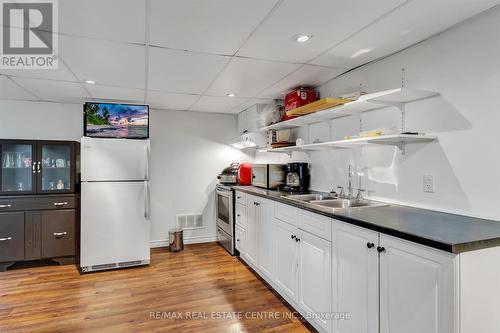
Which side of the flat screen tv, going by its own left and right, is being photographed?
front

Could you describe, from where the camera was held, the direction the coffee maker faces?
facing the viewer and to the left of the viewer

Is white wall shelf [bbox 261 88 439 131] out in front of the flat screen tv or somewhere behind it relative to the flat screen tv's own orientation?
in front

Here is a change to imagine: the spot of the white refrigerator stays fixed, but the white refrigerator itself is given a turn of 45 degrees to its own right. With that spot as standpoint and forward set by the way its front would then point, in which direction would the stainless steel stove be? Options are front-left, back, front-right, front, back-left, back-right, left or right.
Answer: back-left

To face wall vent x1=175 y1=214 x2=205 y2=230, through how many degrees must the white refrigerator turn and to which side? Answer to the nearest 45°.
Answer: approximately 135° to its left

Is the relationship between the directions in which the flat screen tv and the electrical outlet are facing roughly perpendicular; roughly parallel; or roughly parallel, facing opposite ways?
roughly perpendicular

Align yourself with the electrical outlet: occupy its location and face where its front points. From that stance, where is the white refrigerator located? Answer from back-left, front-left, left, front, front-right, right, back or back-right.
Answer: front-right

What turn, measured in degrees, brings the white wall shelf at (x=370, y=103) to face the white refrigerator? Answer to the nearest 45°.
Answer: approximately 45° to its right

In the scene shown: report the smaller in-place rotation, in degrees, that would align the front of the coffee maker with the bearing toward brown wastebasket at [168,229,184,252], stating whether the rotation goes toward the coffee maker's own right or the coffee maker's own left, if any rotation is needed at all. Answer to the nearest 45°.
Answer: approximately 45° to the coffee maker's own right

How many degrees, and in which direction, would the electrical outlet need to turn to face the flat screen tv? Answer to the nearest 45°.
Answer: approximately 45° to its right

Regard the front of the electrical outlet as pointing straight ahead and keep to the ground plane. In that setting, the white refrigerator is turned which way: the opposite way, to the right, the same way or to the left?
to the left

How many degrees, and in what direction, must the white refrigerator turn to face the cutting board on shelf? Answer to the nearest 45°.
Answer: approximately 45° to its left

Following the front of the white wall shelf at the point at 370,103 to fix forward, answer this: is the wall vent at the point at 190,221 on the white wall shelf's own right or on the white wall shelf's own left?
on the white wall shelf's own right

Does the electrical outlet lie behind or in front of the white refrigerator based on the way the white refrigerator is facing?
in front
